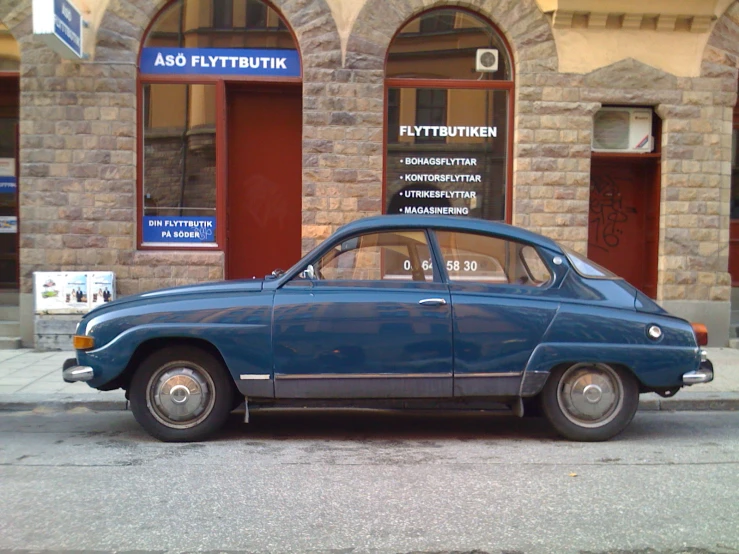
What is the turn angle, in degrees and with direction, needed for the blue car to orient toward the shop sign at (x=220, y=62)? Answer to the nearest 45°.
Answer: approximately 45° to its right

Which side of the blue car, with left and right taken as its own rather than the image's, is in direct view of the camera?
left

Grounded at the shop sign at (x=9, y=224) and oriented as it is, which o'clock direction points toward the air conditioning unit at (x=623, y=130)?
The air conditioning unit is roughly at 10 o'clock from the shop sign.

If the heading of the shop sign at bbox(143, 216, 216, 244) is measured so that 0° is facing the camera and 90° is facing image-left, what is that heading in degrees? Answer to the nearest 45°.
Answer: approximately 0°

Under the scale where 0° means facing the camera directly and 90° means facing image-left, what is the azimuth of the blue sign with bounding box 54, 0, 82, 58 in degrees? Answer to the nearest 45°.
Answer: approximately 315°

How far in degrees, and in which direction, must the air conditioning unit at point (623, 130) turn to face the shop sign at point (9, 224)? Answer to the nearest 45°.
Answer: approximately 90° to its right

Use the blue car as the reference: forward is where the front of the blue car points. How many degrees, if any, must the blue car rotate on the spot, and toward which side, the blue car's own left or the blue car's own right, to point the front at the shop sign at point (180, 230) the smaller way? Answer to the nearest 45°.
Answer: approximately 45° to the blue car's own right
